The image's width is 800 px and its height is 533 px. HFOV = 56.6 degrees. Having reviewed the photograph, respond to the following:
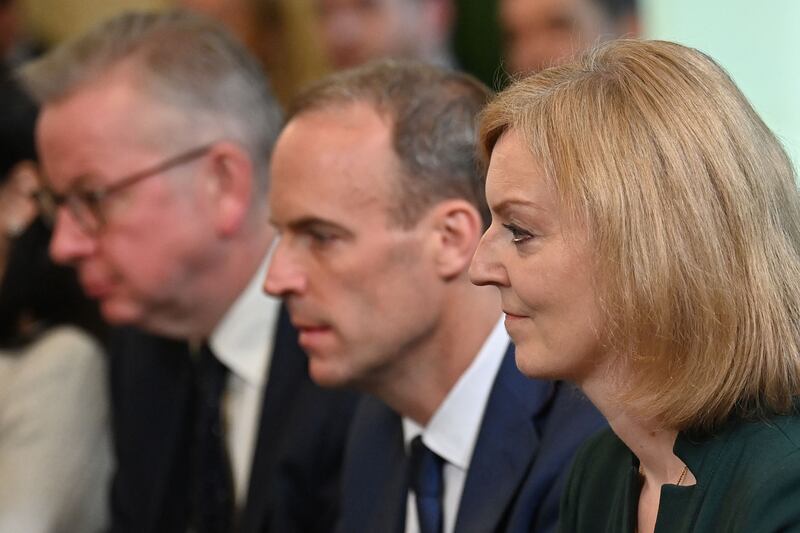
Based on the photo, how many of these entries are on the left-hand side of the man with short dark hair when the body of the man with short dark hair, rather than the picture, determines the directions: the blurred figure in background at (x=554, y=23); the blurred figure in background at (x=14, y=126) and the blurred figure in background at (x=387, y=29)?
0

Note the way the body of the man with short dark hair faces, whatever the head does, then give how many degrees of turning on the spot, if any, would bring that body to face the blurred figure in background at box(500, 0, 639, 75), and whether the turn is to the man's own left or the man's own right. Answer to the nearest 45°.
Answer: approximately 135° to the man's own right

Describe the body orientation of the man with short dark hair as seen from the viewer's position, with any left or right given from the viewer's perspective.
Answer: facing the viewer and to the left of the viewer

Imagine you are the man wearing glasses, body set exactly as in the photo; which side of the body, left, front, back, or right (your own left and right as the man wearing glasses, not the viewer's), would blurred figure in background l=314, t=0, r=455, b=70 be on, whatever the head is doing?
back

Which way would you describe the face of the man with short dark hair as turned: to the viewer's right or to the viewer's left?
to the viewer's left

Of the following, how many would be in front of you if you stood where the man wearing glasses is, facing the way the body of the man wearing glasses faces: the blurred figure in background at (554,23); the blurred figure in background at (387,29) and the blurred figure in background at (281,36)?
0

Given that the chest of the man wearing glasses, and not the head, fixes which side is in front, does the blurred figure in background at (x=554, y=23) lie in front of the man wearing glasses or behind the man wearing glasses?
behind

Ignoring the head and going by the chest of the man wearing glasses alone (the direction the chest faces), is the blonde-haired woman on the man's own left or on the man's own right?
on the man's own left

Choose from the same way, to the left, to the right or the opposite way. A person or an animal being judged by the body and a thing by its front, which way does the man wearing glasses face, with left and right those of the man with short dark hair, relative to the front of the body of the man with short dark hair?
the same way

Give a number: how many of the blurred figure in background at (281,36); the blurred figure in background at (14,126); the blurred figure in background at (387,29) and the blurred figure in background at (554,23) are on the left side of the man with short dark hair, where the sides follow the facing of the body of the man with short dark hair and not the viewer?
0

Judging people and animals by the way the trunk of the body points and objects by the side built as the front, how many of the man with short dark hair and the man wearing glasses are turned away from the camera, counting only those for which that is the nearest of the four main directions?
0

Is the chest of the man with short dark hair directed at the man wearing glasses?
no

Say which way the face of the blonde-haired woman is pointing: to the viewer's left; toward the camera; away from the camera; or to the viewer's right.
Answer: to the viewer's left
